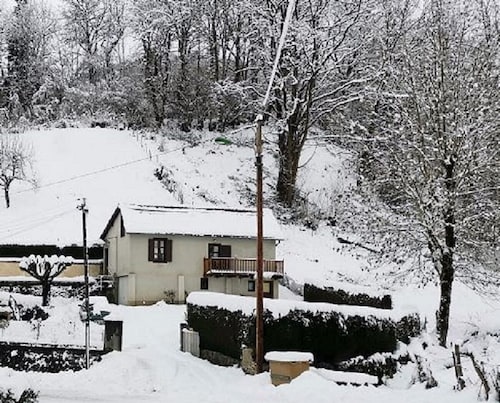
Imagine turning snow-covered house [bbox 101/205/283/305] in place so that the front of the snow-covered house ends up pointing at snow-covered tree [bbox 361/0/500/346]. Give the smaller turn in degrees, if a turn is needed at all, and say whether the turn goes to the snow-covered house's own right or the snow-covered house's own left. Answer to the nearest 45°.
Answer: approximately 45° to the snow-covered house's own left

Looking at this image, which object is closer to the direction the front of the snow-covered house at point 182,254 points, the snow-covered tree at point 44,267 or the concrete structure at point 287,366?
the concrete structure

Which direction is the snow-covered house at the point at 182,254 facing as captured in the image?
toward the camera

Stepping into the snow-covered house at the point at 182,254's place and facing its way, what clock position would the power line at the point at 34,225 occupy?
The power line is roughly at 4 o'clock from the snow-covered house.

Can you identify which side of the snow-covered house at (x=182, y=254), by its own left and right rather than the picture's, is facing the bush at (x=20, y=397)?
front

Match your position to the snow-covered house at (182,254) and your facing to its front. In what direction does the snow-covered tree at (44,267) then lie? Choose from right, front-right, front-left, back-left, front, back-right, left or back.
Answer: front-right

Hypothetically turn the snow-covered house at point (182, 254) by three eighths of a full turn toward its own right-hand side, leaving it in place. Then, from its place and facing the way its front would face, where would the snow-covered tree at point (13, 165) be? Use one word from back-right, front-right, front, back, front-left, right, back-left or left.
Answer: front

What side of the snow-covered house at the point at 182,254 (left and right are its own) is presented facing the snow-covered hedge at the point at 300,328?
front
